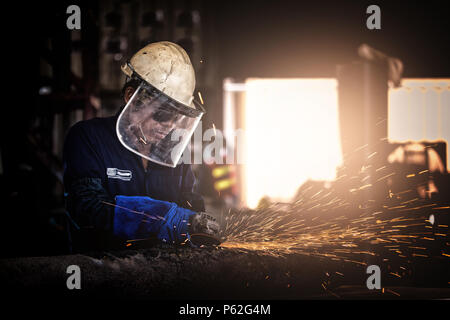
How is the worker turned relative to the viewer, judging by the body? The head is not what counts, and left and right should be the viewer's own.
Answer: facing the viewer and to the right of the viewer
